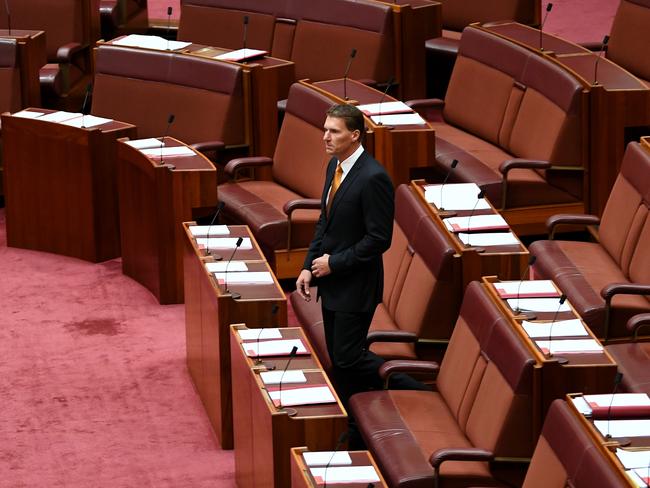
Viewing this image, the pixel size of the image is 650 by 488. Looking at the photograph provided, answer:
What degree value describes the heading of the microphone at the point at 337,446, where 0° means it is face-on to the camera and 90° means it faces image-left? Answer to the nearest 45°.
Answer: approximately 270°

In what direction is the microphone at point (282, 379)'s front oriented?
to the viewer's right

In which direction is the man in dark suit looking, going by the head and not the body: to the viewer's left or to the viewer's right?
to the viewer's left

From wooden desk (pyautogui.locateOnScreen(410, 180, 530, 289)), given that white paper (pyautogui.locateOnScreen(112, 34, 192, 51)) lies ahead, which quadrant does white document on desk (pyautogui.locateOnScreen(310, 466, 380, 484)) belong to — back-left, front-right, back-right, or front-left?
back-left

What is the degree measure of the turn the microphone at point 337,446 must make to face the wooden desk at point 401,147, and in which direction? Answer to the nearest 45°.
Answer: approximately 90° to its left

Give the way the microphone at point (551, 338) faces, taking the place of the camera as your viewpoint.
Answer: facing to the right of the viewer
